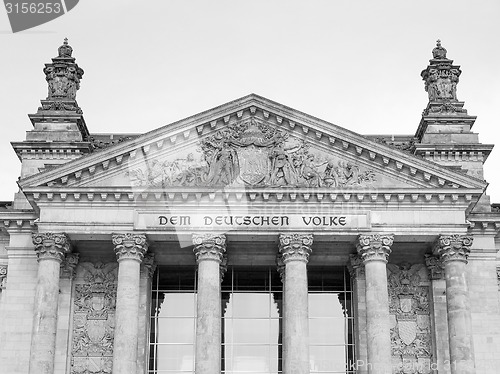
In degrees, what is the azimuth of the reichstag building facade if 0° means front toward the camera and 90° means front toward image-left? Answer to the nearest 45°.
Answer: approximately 0°
